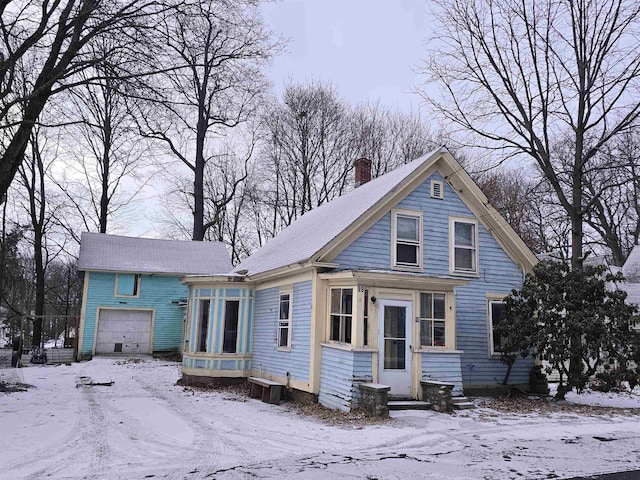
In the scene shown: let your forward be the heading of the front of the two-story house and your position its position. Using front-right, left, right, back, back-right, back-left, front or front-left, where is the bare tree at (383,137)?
back-left

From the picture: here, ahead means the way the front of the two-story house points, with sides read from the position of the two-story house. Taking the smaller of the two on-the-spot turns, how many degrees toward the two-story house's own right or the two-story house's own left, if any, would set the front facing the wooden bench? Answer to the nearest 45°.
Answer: approximately 135° to the two-story house's own right

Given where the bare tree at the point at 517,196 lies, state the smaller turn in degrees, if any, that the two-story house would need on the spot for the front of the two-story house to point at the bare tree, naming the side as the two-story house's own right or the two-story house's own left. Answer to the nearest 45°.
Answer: approximately 90° to the two-story house's own left

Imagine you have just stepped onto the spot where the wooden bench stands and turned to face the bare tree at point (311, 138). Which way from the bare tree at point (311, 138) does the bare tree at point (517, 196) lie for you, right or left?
right

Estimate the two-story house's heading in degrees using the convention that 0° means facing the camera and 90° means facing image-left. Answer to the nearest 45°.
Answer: approximately 315°

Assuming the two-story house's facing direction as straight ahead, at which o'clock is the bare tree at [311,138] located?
The bare tree is roughly at 7 o'clock from the two-story house.

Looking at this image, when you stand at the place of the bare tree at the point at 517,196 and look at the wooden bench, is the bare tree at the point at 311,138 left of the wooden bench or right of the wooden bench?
right
